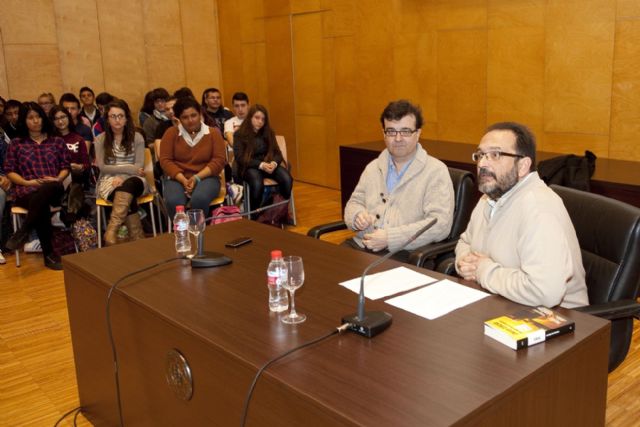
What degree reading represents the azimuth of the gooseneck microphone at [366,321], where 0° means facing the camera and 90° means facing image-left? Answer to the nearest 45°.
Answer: approximately 225°

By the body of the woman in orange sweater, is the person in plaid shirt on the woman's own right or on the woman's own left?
on the woman's own right

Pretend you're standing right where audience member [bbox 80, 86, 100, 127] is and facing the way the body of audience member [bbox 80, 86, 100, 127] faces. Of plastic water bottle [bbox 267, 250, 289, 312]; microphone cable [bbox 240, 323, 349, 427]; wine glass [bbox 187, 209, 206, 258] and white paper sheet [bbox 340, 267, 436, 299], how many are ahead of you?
4

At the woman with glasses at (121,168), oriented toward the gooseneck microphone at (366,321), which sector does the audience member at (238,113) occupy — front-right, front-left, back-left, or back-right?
back-left

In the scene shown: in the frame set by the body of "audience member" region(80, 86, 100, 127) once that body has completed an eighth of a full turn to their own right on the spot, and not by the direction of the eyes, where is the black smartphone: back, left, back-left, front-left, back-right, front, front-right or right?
front-left

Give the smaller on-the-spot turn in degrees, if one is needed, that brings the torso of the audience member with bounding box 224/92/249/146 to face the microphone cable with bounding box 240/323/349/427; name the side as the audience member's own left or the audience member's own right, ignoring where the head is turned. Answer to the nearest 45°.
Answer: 0° — they already face it

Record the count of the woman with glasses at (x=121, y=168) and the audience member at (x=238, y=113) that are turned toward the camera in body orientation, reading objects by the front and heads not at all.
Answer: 2

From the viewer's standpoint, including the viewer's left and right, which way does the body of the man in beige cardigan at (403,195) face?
facing the viewer and to the left of the viewer

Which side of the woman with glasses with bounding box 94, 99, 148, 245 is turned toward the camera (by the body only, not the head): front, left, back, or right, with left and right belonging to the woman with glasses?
front

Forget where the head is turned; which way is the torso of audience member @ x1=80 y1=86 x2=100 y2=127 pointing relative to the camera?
toward the camera

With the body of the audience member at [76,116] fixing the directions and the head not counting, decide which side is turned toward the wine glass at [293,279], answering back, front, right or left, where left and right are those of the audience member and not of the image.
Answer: front

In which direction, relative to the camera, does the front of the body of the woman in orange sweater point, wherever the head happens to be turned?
toward the camera

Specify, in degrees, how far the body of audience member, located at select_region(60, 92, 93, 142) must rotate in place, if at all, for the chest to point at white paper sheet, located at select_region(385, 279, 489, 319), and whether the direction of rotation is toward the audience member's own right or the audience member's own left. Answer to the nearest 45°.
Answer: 0° — they already face it

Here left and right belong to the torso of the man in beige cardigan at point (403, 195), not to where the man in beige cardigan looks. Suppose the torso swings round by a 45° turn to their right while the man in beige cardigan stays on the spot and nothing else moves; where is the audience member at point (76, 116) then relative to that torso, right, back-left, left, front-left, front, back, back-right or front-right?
front-right

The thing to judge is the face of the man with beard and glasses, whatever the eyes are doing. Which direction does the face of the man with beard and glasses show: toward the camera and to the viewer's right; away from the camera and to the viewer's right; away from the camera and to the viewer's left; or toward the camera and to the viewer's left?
toward the camera and to the viewer's left

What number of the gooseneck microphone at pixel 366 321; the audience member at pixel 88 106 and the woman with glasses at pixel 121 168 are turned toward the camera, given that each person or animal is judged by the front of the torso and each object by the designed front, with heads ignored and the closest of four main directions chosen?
2
